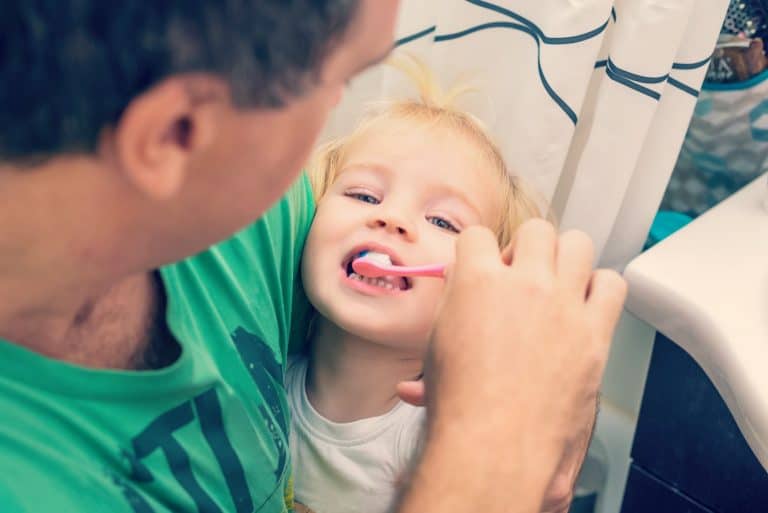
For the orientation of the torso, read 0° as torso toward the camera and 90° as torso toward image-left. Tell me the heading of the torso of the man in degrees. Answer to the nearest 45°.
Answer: approximately 315°

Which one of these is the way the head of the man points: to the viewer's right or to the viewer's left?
to the viewer's right

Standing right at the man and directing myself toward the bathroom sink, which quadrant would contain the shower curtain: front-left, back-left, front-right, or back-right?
front-left

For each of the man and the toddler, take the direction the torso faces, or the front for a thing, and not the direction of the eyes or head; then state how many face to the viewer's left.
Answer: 0

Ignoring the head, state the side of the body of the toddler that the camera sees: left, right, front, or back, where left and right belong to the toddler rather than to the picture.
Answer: front
